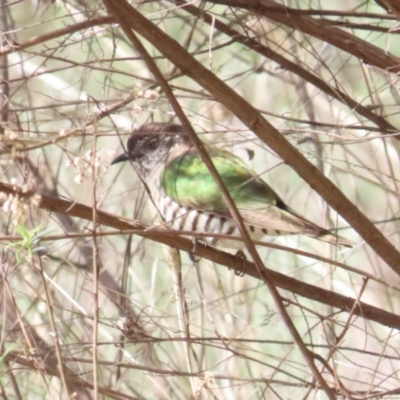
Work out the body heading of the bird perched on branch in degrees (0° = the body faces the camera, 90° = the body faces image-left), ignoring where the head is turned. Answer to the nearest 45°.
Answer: approximately 90°
